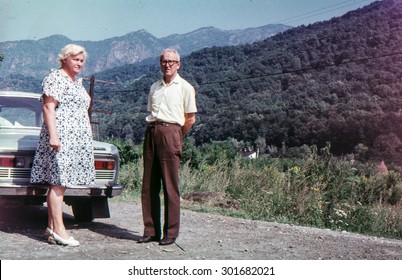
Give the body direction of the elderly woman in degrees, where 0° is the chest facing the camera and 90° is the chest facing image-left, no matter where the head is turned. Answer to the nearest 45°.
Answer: approximately 315°

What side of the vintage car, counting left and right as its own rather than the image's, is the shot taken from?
back

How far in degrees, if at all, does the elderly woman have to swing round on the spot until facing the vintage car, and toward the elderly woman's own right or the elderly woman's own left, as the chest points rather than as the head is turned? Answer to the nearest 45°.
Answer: approximately 135° to the elderly woman's own left

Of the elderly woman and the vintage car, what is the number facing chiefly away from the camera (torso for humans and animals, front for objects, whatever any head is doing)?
1

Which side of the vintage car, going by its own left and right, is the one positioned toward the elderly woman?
back

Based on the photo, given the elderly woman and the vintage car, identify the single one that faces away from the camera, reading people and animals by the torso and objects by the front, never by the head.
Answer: the vintage car
